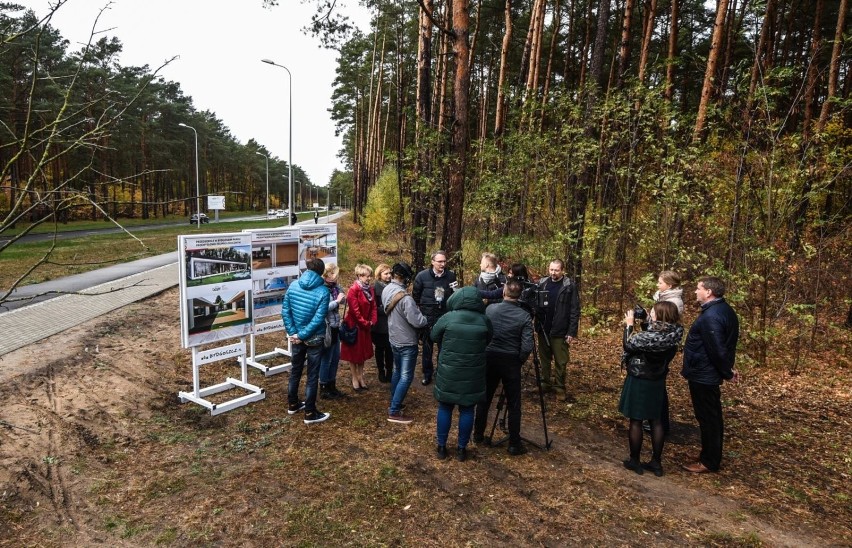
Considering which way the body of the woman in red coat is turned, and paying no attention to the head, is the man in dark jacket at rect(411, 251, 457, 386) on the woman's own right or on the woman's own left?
on the woman's own left

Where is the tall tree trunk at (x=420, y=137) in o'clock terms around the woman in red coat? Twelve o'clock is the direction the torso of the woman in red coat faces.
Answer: The tall tree trunk is roughly at 8 o'clock from the woman in red coat.

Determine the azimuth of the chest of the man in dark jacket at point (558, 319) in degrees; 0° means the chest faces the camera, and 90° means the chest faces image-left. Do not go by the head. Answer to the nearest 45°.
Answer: approximately 45°

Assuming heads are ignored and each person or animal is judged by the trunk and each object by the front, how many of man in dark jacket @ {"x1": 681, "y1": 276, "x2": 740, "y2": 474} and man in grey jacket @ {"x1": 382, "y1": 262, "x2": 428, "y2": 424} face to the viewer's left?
1

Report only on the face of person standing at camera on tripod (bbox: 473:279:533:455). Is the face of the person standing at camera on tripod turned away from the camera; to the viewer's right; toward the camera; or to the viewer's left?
away from the camera

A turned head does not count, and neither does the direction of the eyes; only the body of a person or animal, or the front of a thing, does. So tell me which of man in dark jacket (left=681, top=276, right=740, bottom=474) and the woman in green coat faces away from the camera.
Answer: the woman in green coat

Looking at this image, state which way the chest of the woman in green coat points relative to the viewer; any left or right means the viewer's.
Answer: facing away from the viewer

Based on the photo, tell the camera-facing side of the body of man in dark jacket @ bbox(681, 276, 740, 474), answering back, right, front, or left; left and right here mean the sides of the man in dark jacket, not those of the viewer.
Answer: left

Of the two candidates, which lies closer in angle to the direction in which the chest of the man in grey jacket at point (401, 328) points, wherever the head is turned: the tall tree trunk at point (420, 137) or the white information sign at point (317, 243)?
the tall tree trunk

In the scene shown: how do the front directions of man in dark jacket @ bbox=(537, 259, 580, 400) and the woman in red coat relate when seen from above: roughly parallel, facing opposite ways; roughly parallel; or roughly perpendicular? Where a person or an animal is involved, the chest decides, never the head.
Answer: roughly perpendicular

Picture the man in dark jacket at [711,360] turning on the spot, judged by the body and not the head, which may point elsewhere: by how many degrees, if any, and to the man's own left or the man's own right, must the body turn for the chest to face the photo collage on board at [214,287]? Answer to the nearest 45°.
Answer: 0° — they already face it

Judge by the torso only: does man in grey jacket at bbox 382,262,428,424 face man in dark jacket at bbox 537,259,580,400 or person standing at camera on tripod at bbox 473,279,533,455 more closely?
the man in dark jacket
